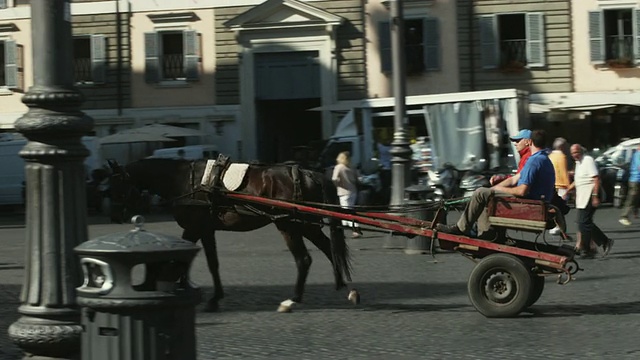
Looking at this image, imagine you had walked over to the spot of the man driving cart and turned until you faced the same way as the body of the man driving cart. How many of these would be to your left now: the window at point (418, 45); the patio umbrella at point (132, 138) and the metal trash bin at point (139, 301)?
1

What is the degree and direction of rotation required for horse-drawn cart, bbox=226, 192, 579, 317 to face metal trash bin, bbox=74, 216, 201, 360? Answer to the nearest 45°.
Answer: approximately 90° to its left

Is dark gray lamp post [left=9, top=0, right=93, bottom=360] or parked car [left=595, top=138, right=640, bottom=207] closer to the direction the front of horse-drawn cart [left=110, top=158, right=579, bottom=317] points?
the dark gray lamp post

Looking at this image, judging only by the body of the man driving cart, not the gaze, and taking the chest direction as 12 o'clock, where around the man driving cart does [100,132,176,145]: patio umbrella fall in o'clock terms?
The patio umbrella is roughly at 2 o'clock from the man driving cart.

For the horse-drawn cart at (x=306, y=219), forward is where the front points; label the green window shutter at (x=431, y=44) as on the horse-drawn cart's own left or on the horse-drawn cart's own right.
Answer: on the horse-drawn cart's own right

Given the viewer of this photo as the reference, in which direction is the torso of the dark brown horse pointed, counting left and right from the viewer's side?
facing to the left of the viewer

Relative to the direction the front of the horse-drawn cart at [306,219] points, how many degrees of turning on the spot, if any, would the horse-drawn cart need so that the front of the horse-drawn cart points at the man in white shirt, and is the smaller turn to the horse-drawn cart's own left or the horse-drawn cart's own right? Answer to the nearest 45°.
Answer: approximately 135° to the horse-drawn cart's own right

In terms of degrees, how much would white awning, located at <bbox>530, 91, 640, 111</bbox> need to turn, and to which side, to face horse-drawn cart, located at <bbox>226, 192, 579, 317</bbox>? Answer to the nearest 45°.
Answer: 0° — it already faces it

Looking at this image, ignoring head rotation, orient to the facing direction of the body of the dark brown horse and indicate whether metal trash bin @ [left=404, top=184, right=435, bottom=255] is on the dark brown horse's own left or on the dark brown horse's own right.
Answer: on the dark brown horse's own right

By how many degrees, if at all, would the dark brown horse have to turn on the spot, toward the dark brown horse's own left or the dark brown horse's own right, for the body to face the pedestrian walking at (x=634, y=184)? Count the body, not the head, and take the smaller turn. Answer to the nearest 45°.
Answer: approximately 135° to the dark brown horse's own right

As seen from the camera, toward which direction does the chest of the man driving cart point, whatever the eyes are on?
to the viewer's left

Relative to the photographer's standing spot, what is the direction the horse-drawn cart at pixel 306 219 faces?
facing to the left of the viewer

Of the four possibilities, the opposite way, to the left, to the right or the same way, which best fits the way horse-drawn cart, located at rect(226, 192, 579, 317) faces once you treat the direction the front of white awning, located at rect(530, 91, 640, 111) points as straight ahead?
to the right

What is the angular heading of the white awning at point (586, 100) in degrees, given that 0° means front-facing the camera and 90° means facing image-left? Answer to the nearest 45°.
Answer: approximately 0°

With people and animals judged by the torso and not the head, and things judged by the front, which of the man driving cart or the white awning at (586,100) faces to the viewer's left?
the man driving cart

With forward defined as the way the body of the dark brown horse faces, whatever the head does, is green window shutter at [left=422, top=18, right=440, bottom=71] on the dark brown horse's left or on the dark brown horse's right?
on the dark brown horse's right
